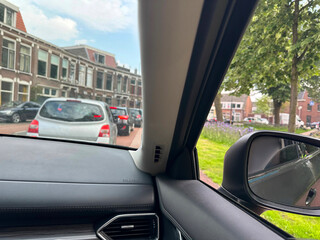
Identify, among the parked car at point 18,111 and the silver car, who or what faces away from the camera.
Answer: the silver car

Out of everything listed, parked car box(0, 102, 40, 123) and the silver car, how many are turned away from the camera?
1

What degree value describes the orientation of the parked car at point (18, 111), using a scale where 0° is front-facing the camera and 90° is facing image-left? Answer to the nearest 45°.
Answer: approximately 45°

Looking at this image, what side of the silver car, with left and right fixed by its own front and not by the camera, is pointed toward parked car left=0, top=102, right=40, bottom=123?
front

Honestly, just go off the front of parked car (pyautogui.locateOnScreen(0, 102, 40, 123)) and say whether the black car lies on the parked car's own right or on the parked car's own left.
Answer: on the parked car's own left

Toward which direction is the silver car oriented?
away from the camera
